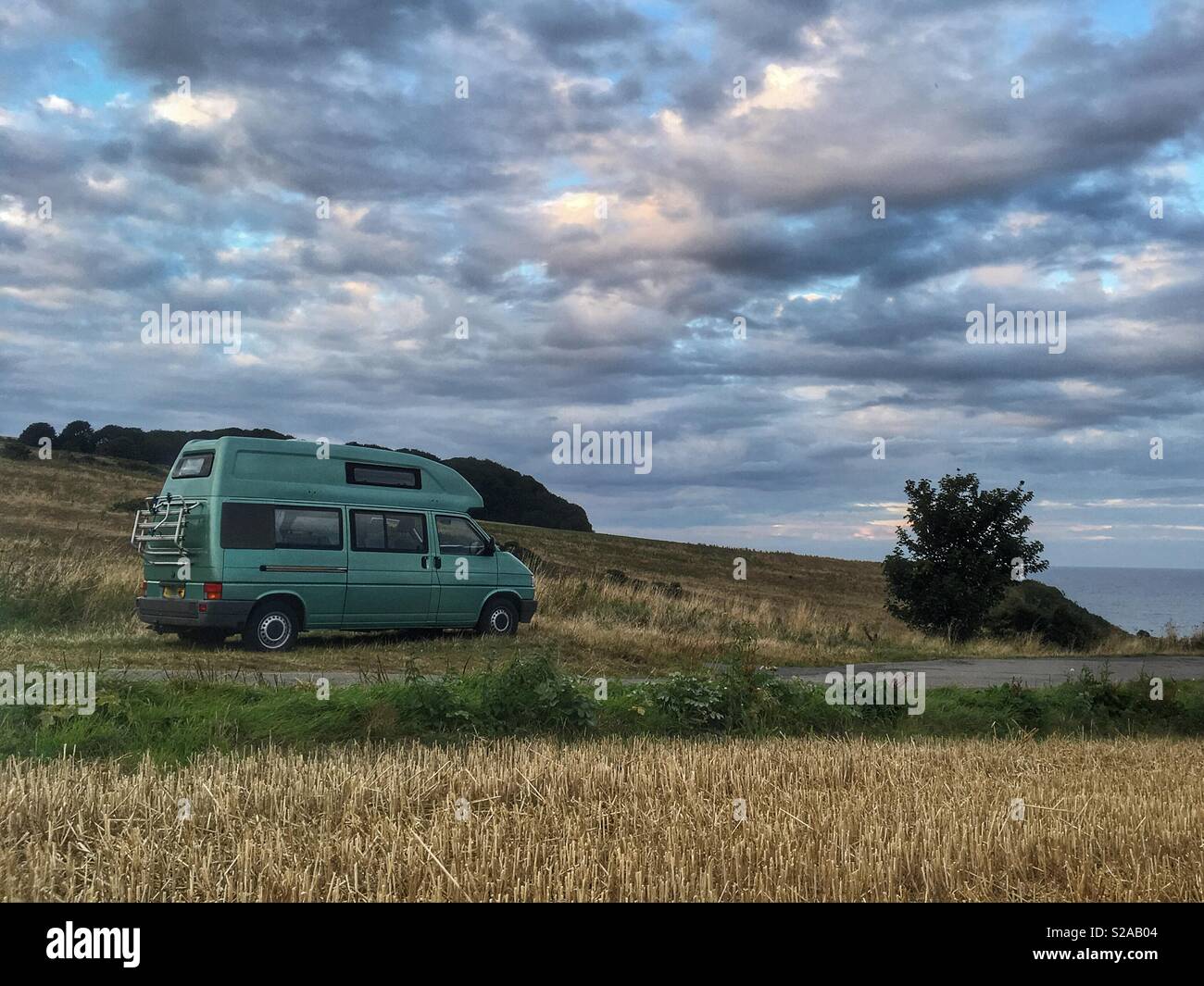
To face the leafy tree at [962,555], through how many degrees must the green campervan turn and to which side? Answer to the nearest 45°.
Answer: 0° — it already faces it

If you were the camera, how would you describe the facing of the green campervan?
facing away from the viewer and to the right of the viewer
